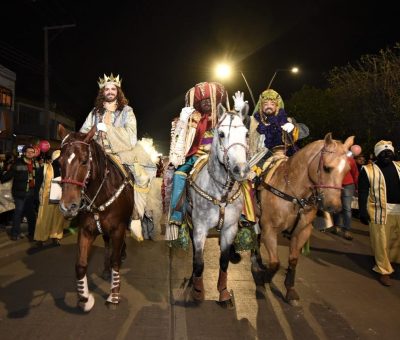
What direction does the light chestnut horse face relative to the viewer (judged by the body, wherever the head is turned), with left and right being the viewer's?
facing the viewer and to the right of the viewer

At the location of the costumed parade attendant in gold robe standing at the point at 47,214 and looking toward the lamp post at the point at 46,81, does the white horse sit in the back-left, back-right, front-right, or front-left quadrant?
back-right

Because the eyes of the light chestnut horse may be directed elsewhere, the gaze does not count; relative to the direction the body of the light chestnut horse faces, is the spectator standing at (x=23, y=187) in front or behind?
behind

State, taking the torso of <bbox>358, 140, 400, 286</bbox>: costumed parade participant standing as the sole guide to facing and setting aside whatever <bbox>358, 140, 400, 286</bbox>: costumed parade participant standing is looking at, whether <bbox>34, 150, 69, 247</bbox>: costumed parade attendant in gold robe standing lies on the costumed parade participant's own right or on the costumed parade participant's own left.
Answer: on the costumed parade participant's own right

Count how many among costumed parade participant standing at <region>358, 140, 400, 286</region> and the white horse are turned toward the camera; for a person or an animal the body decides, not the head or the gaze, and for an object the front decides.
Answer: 2

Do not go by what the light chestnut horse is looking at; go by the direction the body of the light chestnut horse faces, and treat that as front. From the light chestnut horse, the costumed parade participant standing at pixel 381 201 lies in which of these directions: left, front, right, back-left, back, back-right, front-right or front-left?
left
